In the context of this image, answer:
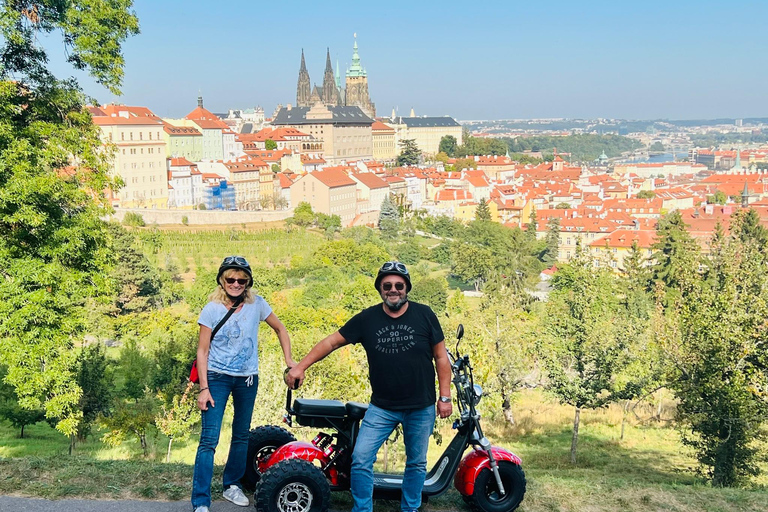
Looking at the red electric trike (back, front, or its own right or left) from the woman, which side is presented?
back

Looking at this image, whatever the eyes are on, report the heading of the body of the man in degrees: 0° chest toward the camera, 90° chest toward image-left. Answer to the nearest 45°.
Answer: approximately 0°

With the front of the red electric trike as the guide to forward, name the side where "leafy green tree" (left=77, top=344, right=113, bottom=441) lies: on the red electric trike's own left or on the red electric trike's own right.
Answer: on the red electric trike's own left

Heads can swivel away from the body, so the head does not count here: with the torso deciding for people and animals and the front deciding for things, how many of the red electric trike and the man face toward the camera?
1

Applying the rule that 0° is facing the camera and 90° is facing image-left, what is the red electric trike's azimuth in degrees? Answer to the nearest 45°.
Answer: approximately 270°

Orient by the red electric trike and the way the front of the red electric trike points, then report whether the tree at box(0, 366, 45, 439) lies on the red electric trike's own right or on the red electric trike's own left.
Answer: on the red electric trike's own left

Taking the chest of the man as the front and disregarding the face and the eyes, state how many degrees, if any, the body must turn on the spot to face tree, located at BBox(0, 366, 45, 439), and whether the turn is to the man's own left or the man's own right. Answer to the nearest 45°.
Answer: approximately 135° to the man's own right
